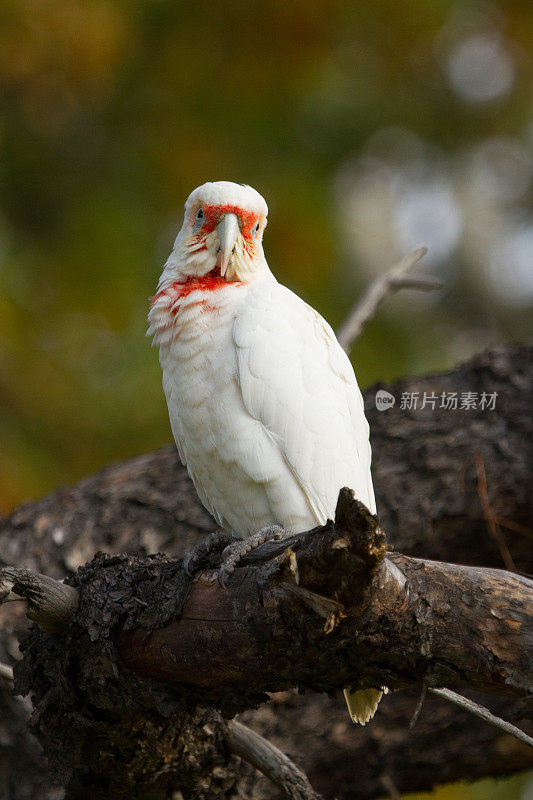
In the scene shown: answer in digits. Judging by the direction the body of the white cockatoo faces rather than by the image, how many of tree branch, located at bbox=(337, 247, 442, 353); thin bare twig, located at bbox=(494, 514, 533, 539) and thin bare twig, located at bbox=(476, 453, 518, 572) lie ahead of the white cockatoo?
0

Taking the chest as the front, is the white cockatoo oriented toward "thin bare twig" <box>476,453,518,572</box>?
no

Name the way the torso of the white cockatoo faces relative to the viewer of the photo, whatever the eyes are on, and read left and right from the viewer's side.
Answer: facing the viewer and to the left of the viewer

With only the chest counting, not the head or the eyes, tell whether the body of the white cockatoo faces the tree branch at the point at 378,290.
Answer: no
